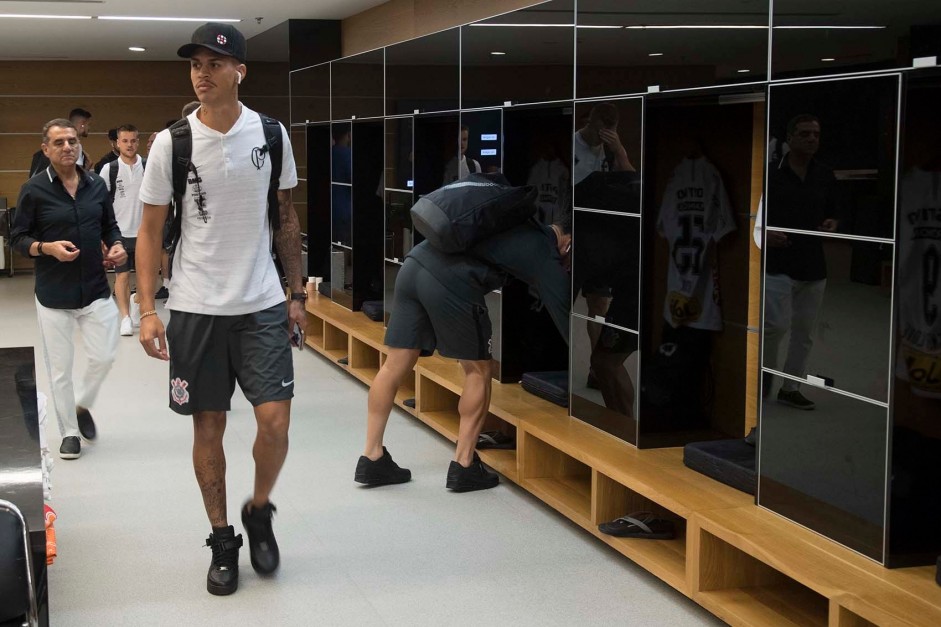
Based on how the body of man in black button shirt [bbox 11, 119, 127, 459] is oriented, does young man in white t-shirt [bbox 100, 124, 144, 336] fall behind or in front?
behind

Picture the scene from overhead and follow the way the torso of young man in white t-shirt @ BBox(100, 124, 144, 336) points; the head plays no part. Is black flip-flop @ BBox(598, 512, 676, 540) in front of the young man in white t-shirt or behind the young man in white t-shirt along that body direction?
in front

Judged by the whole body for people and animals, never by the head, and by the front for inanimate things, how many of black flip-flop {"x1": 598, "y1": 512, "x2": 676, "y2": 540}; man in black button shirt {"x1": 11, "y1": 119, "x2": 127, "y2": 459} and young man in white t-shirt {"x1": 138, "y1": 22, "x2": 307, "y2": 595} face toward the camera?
2

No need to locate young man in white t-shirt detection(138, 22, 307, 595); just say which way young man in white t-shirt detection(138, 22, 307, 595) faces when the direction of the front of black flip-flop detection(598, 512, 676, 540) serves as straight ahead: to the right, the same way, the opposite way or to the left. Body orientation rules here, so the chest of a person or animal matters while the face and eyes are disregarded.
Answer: to the left

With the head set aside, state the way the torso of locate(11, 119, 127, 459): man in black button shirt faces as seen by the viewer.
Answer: toward the camera

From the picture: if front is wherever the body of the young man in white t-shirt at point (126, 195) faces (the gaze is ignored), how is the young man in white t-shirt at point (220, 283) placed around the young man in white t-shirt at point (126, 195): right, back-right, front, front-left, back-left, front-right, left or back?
front

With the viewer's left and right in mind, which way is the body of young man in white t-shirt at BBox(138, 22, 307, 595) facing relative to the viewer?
facing the viewer

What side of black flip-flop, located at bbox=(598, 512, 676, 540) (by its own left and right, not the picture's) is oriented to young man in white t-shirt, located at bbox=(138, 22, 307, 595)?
front

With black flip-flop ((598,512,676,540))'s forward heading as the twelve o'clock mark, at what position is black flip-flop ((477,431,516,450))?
black flip-flop ((477,431,516,450)) is roughly at 2 o'clock from black flip-flop ((598,512,676,540)).

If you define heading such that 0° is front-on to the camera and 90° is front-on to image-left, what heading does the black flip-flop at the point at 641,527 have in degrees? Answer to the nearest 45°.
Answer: approximately 90°

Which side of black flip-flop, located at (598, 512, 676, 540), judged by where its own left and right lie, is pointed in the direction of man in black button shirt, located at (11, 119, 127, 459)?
front
